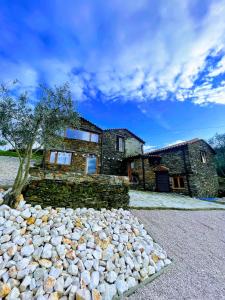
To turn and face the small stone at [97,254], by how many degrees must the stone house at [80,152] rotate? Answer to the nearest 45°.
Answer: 0° — it already faces it

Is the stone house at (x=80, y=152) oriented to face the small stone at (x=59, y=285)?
yes

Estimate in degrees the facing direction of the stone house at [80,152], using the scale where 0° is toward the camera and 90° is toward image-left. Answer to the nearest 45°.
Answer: approximately 0°

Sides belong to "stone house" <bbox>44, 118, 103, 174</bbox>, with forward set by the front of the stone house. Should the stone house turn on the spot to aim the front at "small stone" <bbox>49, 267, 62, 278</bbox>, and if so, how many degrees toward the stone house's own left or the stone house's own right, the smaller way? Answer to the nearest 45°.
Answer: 0° — it already faces it

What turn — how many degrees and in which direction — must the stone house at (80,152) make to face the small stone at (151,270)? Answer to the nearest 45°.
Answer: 0° — it already faces it

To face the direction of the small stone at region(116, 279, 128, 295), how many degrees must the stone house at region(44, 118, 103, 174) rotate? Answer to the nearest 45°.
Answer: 0° — it already faces it

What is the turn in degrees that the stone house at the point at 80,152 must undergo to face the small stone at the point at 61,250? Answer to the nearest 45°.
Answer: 0° — it already faces it
